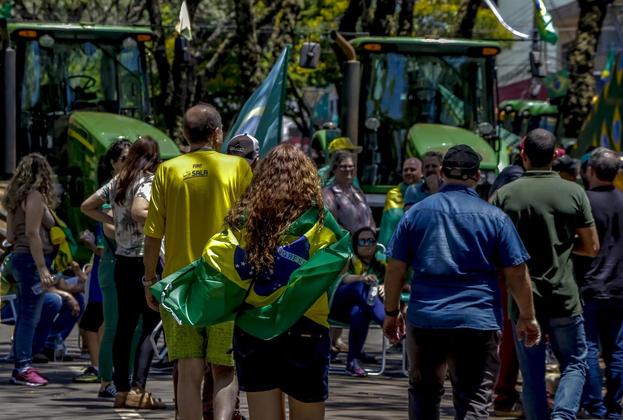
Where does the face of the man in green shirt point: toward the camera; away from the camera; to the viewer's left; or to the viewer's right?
away from the camera

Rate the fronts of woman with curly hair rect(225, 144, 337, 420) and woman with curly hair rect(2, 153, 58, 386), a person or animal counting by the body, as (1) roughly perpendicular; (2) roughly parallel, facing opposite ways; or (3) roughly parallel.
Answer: roughly perpendicular

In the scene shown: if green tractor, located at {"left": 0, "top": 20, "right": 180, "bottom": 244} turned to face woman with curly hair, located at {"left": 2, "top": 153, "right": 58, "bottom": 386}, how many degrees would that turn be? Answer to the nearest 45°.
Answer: approximately 45° to its right

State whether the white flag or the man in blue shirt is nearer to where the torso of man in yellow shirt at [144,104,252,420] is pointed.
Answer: the white flag

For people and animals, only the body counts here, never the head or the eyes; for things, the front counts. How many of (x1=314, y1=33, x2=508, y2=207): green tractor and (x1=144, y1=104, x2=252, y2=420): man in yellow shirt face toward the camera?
1

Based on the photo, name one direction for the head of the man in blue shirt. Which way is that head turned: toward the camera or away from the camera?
away from the camera

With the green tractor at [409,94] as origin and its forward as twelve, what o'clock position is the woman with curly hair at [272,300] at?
The woman with curly hair is roughly at 12 o'clock from the green tractor.

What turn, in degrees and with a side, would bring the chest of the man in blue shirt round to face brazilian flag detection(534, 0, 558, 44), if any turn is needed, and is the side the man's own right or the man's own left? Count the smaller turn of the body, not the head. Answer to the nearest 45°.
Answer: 0° — they already face it

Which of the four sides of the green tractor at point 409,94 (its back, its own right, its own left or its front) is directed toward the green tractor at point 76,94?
right

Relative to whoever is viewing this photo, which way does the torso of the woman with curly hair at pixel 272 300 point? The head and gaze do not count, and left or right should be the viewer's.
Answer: facing away from the viewer

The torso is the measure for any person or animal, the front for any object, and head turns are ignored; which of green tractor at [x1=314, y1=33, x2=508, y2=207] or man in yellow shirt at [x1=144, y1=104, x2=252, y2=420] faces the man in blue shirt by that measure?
the green tractor

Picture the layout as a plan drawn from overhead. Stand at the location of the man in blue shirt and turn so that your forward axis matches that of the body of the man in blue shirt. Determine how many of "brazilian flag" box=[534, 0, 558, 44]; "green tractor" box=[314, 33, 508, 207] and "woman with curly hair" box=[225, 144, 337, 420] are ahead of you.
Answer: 2

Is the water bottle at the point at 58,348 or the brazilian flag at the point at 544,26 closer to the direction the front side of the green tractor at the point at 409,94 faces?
the water bottle

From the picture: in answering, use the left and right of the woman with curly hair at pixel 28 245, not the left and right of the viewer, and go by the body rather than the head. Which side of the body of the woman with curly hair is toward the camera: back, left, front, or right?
right
